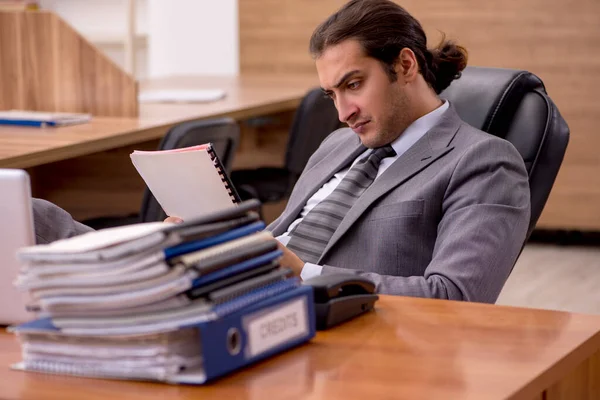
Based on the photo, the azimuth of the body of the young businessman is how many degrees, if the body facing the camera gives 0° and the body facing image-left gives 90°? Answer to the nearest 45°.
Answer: approximately 45°

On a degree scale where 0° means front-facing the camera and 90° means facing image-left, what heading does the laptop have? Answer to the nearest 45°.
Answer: approximately 180°

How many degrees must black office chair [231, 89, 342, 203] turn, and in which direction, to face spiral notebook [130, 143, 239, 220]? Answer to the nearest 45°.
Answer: approximately 90° to its left

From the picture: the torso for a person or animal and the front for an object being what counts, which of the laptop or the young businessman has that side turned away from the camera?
the laptop

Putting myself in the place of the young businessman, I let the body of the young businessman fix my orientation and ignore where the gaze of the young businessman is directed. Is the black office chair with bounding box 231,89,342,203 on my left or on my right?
on my right
